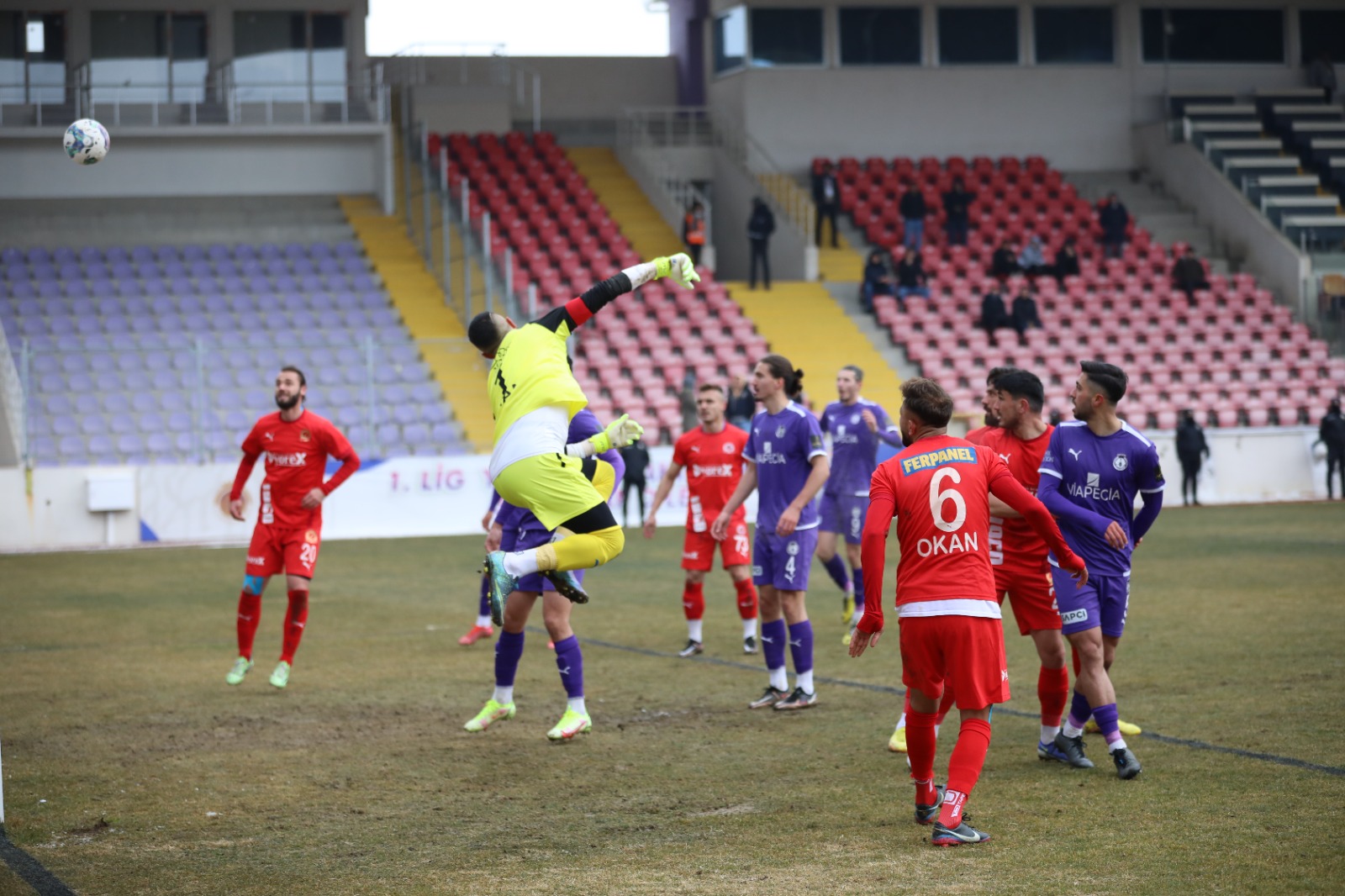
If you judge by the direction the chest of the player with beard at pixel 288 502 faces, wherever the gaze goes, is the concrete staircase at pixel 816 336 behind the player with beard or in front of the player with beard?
behind

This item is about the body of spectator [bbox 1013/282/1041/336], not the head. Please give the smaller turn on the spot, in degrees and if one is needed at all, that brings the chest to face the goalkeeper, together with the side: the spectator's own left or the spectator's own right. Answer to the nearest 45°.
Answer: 0° — they already face them

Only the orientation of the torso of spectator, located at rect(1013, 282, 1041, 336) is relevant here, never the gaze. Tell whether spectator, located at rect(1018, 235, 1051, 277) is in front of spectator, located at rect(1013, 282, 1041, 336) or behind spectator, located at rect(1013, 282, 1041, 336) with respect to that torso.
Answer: behind

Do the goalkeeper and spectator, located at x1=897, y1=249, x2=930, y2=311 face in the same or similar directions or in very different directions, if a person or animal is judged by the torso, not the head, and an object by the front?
very different directions

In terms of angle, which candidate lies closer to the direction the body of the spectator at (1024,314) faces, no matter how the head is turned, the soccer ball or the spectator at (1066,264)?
the soccer ball

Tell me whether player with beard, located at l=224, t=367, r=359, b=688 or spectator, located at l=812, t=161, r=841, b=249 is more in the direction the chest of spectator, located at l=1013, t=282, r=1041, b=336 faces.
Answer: the player with beard

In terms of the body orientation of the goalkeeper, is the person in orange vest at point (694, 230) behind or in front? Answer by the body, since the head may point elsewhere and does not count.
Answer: in front
